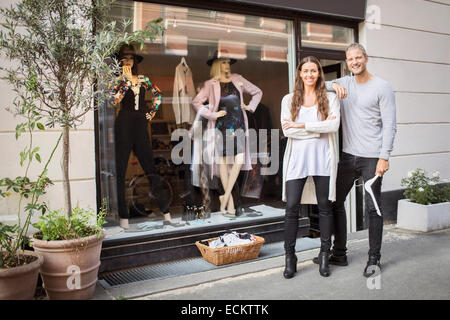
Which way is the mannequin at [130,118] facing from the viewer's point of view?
toward the camera

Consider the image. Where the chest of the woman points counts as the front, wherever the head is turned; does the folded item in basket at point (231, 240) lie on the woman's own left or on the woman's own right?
on the woman's own right

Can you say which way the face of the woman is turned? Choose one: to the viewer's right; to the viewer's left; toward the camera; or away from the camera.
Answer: toward the camera

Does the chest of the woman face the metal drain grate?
no

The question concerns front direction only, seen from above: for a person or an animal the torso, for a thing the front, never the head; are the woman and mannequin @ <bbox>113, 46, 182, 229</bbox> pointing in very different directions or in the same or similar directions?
same or similar directions

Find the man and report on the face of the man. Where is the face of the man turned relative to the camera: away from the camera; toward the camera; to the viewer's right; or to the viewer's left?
toward the camera

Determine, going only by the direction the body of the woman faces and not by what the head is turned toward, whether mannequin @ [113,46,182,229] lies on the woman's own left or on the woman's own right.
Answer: on the woman's own right

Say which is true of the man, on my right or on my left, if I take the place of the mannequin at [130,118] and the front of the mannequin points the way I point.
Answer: on my left

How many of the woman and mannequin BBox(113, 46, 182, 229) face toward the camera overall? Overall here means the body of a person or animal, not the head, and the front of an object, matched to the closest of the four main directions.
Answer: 2

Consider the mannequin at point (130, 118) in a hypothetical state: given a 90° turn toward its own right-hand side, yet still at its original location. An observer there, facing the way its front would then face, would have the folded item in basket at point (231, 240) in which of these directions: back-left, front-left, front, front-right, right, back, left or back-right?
back-left

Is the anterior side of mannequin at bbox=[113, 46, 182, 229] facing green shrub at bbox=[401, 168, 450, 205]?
no

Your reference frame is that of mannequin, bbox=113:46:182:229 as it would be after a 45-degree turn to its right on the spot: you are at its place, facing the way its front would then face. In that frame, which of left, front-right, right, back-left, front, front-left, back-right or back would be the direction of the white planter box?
back-left

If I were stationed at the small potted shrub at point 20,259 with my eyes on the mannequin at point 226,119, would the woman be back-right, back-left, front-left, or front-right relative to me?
front-right

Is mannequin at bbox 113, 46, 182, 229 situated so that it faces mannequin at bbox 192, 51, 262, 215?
no

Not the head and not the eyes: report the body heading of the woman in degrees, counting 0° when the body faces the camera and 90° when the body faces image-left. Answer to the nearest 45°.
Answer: approximately 0°

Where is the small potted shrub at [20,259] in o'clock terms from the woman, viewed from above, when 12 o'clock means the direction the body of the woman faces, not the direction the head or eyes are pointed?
The small potted shrub is roughly at 2 o'clock from the woman.

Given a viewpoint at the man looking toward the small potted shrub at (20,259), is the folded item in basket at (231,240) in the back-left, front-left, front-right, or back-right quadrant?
front-right
